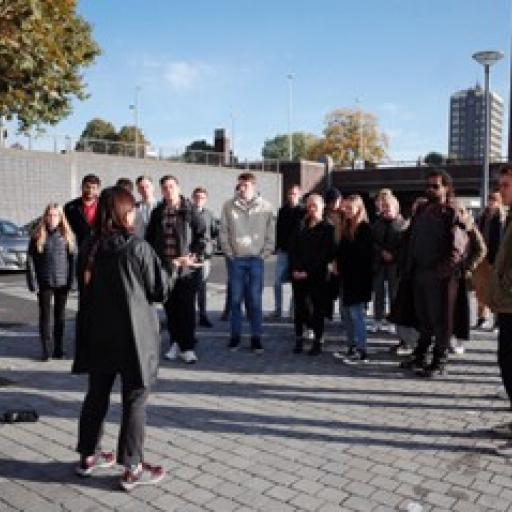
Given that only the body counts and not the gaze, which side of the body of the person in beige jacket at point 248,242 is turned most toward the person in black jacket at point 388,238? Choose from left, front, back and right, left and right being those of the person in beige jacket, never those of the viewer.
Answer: left

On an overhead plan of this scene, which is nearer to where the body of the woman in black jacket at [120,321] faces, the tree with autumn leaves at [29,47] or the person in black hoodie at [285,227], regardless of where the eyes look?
the person in black hoodie

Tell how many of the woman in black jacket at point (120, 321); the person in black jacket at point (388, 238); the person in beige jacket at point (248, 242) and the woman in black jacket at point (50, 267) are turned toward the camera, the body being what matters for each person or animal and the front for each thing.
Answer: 3

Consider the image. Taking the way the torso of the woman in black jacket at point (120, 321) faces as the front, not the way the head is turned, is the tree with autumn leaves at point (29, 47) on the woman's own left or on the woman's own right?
on the woman's own left

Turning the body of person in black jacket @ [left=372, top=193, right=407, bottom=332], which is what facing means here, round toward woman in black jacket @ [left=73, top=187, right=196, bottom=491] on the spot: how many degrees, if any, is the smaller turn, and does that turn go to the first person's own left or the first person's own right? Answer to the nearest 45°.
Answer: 0° — they already face them

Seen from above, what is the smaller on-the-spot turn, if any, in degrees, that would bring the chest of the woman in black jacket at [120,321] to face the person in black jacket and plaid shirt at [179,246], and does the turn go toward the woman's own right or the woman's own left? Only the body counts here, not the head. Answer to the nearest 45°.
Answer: approximately 45° to the woman's own left
